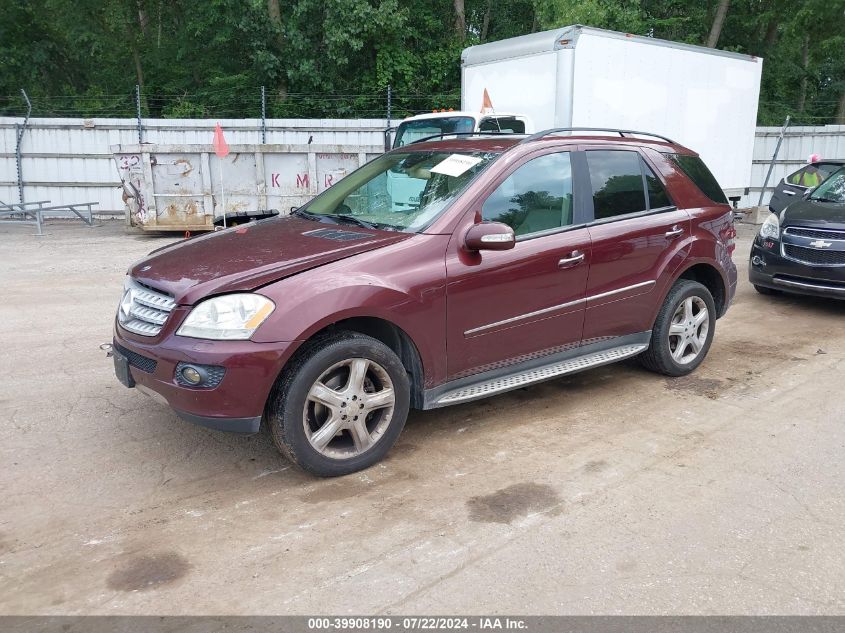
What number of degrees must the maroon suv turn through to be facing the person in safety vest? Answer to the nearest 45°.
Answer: approximately 180°

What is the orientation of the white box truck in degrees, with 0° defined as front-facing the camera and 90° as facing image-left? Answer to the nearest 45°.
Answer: approximately 45°

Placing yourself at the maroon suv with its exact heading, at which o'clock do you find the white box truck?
The white box truck is roughly at 5 o'clock from the maroon suv.

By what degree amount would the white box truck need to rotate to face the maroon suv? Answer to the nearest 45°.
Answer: approximately 45° to its left

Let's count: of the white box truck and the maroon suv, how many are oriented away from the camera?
0

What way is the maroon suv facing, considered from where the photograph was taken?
facing the viewer and to the left of the viewer

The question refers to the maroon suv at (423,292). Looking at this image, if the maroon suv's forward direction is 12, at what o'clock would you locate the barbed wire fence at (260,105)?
The barbed wire fence is roughly at 4 o'clock from the maroon suv.

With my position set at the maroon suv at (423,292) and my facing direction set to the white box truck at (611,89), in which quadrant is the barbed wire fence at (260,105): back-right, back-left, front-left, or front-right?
front-left
